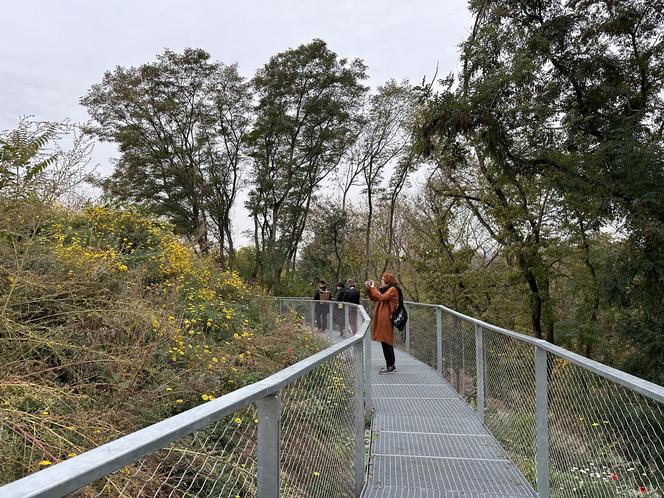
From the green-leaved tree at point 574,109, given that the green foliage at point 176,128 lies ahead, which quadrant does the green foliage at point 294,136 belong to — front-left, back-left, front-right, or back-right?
front-right

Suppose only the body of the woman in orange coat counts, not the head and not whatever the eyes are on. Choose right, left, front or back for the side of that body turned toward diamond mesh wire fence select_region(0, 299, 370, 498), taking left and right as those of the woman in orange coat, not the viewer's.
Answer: left

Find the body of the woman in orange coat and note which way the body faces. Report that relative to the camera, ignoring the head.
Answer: to the viewer's left

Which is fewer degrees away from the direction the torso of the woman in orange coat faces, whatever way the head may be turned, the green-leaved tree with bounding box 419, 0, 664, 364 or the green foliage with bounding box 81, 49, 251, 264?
the green foliage

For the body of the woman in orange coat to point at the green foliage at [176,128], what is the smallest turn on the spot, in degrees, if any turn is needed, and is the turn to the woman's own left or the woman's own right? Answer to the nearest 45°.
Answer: approximately 45° to the woman's own right

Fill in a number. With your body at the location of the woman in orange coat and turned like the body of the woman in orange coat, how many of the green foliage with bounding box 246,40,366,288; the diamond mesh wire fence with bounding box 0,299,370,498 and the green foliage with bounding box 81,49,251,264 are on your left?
1

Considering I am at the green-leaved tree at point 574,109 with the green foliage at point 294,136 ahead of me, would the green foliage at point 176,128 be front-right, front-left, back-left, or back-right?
front-left

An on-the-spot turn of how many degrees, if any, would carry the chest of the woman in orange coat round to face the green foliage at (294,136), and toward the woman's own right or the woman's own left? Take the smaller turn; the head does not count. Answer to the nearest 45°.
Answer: approximately 90° to the woman's own right

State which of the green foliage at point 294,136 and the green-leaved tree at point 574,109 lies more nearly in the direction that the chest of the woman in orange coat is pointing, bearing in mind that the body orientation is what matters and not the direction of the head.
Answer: the green foliage

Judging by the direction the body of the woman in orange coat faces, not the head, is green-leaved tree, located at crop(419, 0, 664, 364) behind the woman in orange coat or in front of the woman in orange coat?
behind
